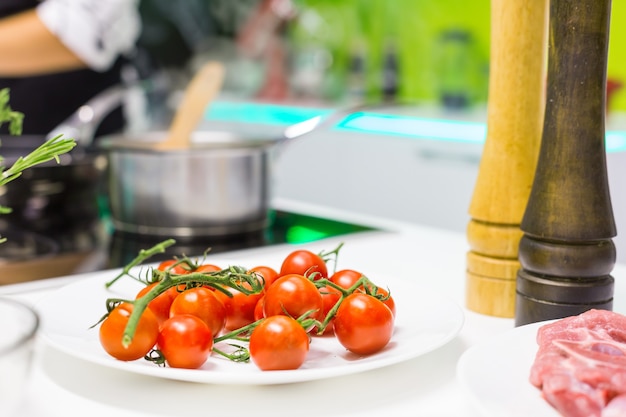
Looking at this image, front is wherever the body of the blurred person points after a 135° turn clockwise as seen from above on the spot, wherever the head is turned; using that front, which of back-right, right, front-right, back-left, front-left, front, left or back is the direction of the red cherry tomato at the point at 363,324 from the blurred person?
back

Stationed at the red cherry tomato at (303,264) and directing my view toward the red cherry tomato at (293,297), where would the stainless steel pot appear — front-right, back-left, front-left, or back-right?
back-right

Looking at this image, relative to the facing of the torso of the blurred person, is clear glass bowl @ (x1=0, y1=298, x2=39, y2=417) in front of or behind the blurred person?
in front

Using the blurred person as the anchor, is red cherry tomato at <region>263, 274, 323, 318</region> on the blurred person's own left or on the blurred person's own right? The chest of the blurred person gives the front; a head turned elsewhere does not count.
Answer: on the blurred person's own left

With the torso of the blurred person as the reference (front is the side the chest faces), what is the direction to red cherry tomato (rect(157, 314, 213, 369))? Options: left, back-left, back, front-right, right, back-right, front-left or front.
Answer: front-left

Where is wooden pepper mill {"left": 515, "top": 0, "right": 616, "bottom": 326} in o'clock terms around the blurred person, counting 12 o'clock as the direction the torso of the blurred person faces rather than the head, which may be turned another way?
The wooden pepper mill is roughly at 10 o'clock from the blurred person.

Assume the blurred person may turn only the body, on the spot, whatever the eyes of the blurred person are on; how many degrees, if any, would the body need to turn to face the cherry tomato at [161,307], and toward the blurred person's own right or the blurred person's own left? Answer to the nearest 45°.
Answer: approximately 45° to the blurred person's own left

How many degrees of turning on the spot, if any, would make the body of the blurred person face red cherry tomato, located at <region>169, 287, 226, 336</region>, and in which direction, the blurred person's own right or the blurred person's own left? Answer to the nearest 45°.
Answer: approximately 45° to the blurred person's own left

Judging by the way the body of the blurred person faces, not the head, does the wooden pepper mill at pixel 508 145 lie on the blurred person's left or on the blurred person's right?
on the blurred person's left

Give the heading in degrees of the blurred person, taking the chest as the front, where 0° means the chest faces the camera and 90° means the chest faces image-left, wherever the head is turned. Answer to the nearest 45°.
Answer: approximately 45°

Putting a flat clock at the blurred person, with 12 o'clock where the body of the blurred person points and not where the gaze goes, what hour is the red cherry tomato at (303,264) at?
The red cherry tomato is roughly at 10 o'clock from the blurred person.

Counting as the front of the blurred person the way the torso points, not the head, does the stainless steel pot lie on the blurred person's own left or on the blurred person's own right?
on the blurred person's own left
